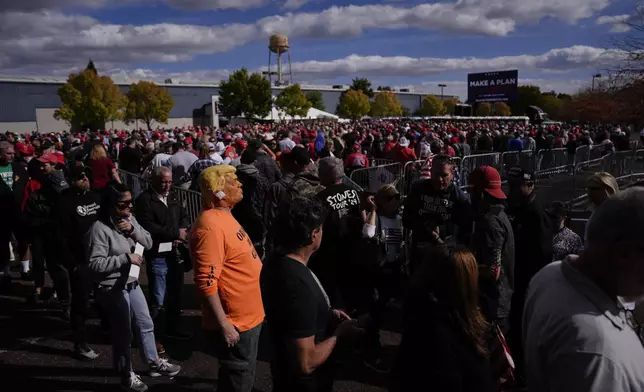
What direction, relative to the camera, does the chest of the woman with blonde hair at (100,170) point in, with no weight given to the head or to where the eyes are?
away from the camera

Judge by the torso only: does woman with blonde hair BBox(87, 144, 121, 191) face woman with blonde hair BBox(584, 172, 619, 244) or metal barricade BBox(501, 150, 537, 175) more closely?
the metal barricade

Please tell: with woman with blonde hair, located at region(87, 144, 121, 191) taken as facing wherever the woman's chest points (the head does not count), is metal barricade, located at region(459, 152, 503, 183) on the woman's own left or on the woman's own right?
on the woman's own right

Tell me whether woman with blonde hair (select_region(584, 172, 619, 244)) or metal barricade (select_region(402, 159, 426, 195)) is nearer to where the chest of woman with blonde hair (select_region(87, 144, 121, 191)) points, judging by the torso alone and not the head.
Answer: the metal barricade

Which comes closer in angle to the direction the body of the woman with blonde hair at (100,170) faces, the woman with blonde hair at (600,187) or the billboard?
the billboard

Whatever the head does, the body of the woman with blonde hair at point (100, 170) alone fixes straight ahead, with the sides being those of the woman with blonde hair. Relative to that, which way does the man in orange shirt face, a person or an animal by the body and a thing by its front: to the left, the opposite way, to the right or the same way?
to the right
